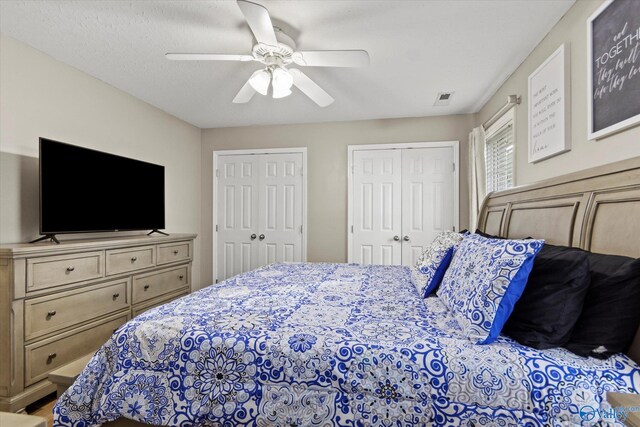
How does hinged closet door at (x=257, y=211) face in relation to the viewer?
toward the camera

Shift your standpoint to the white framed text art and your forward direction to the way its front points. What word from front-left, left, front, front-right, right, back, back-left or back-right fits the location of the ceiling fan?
front

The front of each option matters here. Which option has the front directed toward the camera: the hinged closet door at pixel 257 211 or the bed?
the hinged closet door

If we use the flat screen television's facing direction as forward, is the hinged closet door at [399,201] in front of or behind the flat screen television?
in front

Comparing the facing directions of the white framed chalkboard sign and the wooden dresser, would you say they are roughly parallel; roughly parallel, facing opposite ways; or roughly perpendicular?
roughly parallel, facing opposite ways

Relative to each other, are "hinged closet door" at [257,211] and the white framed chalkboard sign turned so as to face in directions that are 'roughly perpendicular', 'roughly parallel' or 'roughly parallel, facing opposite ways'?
roughly perpendicular

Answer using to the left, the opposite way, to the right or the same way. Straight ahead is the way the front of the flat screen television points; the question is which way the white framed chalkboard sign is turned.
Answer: the opposite way

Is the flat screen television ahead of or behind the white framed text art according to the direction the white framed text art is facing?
ahead

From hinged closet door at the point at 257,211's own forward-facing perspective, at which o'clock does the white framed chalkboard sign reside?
The white framed chalkboard sign is roughly at 11 o'clock from the hinged closet door.

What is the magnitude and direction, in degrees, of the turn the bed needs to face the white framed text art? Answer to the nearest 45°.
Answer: approximately 135° to its right

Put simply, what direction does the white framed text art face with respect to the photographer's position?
facing the viewer and to the left of the viewer

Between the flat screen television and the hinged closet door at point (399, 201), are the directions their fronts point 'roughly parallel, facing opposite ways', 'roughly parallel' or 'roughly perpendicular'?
roughly perpendicular

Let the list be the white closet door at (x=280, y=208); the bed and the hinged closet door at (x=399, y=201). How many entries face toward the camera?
2

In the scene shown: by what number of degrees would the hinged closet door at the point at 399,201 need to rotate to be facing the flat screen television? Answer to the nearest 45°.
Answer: approximately 45° to its right

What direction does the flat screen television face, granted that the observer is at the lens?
facing the viewer and to the right of the viewer

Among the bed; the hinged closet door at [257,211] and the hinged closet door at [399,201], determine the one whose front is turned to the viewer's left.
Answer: the bed

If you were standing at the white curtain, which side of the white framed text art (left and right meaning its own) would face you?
right

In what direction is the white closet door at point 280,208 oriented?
toward the camera

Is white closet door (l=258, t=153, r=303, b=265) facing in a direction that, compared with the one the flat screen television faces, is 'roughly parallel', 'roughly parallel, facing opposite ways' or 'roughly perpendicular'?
roughly perpendicular
